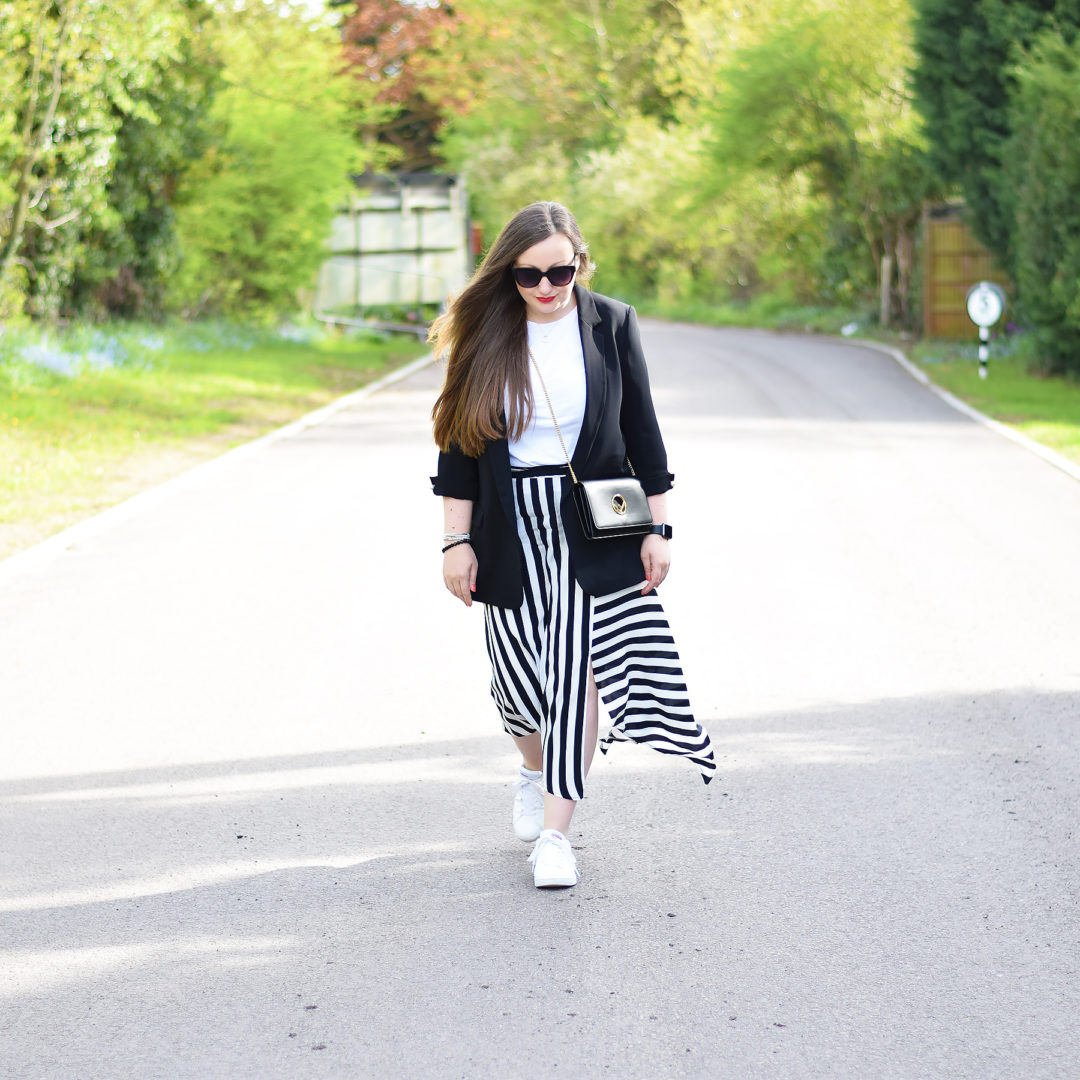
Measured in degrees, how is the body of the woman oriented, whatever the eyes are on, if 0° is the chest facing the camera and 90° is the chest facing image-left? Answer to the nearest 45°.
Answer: approximately 0°

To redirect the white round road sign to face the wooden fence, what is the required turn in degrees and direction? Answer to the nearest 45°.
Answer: approximately 180°

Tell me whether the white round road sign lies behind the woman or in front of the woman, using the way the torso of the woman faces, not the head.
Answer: behind

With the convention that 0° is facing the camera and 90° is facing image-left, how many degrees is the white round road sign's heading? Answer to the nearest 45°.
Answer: approximately 0°

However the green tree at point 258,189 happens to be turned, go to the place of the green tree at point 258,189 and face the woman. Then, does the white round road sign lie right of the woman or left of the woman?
left

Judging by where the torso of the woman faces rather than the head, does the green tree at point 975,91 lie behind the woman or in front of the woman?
behind

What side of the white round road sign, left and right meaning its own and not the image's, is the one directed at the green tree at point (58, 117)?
right

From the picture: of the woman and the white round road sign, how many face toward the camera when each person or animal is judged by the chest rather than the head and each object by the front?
2
